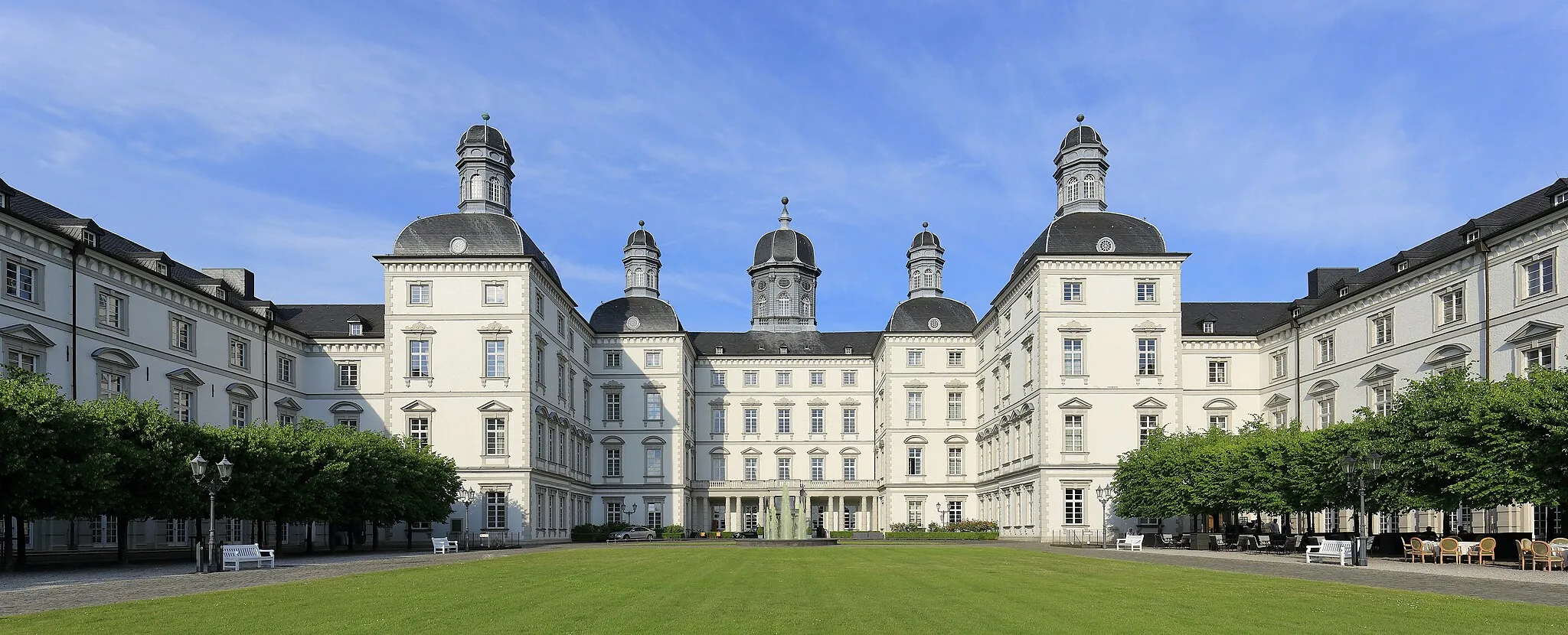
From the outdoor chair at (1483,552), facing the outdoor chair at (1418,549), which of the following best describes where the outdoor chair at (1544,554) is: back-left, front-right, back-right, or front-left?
back-left

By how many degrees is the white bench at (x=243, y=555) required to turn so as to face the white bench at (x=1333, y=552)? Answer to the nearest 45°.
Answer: approximately 45° to its left

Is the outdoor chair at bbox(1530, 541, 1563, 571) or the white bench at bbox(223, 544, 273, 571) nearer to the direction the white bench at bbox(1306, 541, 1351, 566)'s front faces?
the white bench

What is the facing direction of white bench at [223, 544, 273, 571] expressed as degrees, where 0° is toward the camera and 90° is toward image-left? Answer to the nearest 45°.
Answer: approximately 315°
